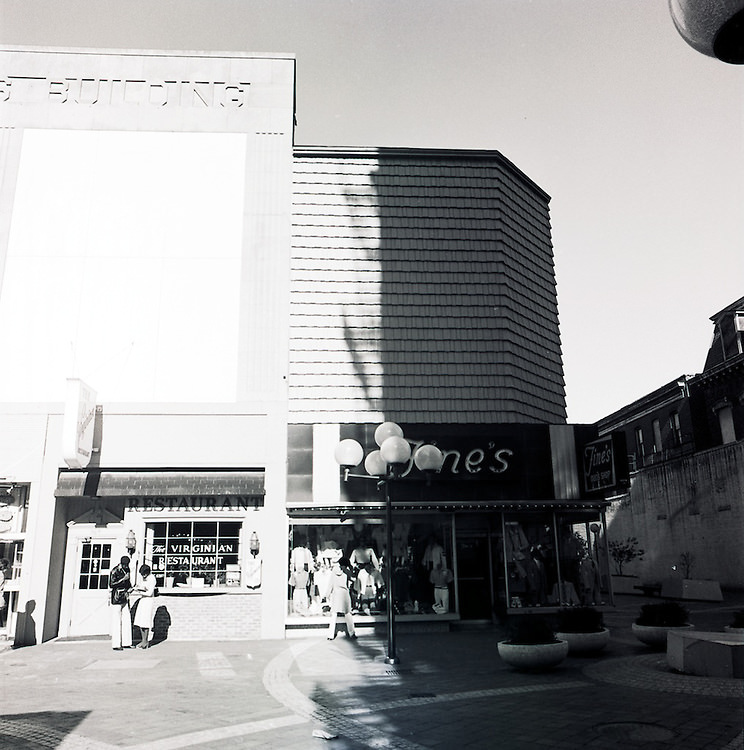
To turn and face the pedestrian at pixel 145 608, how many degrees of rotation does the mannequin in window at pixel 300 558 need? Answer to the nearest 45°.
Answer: approximately 45° to its right

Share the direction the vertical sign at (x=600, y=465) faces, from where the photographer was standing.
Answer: facing the viewer and to the left of the viewer

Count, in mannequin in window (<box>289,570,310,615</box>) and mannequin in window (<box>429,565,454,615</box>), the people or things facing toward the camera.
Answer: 2

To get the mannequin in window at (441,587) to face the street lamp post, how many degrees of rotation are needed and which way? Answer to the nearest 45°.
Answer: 0° — it already faces it

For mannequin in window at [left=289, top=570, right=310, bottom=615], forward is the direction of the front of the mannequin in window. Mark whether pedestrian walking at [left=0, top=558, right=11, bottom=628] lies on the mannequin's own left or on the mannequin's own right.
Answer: on the mannequin's own right

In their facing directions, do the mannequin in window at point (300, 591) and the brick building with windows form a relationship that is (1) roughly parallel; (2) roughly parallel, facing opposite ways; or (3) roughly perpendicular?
roughly perpendicular

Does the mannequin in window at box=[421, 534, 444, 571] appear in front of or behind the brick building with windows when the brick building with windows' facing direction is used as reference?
in front

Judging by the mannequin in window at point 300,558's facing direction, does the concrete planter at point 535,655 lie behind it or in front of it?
in front

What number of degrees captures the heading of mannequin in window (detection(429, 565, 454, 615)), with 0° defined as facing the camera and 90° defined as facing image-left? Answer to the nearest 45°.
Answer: approximately 0°

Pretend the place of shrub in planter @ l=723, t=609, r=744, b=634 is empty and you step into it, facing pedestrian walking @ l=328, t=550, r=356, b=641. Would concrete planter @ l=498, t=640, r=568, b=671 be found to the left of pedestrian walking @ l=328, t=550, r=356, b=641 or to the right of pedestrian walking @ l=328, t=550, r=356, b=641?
left

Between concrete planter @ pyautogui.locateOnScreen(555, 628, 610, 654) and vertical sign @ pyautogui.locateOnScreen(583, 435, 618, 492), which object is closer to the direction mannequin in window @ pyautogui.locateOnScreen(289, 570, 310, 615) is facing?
the concrete planter

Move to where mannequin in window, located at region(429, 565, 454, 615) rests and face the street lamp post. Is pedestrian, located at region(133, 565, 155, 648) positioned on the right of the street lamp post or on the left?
right

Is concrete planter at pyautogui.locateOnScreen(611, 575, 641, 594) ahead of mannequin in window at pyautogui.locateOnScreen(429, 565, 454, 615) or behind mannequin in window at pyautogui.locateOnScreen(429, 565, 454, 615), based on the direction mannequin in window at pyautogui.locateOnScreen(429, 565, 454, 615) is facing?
behind

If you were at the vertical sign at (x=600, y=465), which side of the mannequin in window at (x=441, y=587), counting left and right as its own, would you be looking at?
left

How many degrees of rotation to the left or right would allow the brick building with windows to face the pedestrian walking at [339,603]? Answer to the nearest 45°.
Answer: approximately 45° to its left

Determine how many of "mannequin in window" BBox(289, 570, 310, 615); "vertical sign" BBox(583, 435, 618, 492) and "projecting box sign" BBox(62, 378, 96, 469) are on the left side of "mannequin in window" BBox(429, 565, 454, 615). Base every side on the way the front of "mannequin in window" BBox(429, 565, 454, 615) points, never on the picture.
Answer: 1
